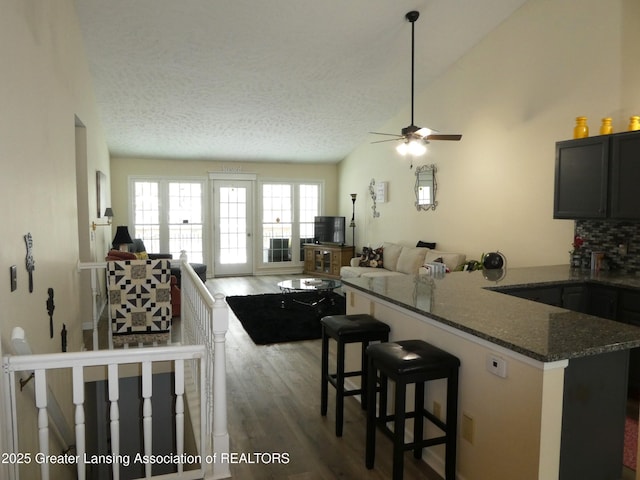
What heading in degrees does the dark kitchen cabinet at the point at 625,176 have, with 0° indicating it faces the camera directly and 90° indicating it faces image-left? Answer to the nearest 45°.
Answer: approximately 45°

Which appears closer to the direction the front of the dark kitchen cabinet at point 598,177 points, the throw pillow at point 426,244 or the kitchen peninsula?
the kitchen peninsula

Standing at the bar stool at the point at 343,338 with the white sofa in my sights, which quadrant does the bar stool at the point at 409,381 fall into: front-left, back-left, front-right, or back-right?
back-right

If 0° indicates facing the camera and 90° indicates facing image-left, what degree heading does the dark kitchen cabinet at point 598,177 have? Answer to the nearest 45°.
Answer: approximately 45°

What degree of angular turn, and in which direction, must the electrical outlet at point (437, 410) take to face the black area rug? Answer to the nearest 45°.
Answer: approximately 90° to its right

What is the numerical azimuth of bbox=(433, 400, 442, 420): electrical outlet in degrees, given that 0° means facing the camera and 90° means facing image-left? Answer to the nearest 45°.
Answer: approximately 45°

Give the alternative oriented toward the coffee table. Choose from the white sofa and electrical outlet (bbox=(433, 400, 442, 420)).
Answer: the white sofa

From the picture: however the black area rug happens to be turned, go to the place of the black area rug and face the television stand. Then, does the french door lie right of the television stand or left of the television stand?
left
